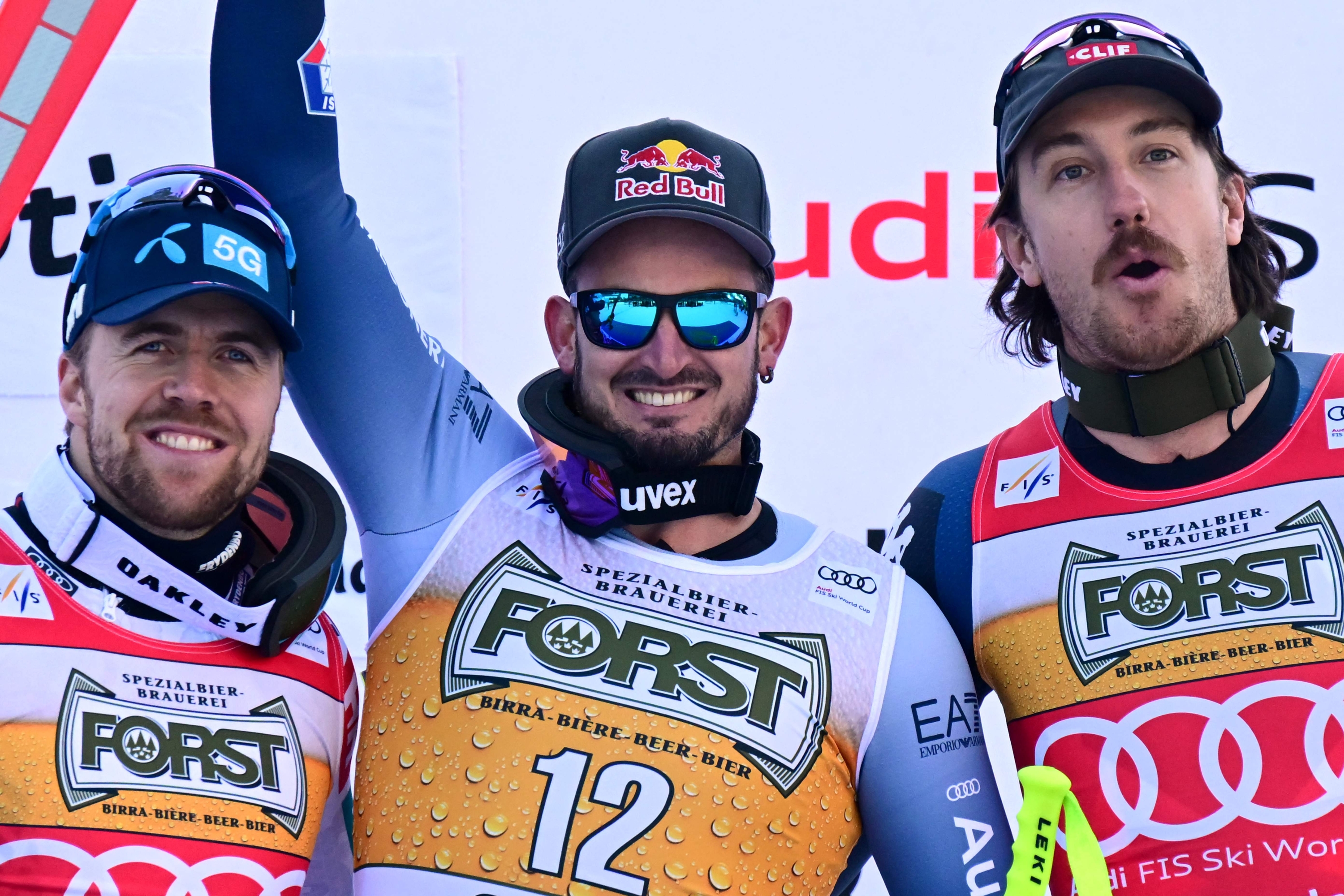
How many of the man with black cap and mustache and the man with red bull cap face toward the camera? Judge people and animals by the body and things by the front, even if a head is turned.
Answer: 2

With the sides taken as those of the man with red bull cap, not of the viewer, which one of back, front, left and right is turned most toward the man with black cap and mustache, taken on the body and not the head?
left

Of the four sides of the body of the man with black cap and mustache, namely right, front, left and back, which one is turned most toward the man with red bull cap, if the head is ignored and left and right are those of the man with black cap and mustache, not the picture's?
right

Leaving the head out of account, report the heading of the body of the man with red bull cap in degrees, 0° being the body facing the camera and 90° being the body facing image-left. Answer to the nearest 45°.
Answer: approximately 0°
